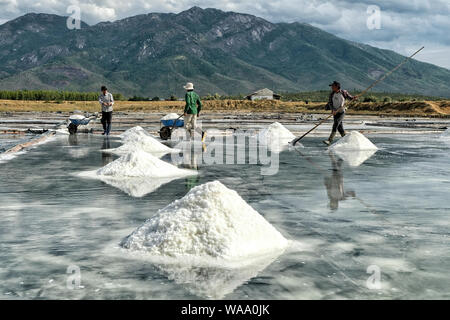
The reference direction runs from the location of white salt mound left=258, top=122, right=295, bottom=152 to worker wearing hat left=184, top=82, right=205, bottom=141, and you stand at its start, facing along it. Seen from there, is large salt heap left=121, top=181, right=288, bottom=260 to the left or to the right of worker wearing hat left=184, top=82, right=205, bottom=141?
left

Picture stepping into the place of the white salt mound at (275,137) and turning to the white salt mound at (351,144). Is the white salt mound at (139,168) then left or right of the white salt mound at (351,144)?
right

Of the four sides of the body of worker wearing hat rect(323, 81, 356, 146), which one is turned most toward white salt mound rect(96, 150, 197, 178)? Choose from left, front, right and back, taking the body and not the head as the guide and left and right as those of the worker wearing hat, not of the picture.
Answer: front

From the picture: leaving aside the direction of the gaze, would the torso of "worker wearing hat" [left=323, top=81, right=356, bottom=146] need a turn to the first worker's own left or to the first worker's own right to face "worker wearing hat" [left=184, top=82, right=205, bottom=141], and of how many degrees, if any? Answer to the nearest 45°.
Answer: approximately 45° to the first worker's own right

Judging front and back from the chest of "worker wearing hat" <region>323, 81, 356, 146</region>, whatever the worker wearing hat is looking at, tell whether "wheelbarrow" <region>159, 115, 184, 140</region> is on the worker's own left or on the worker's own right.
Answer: on the worker's own right

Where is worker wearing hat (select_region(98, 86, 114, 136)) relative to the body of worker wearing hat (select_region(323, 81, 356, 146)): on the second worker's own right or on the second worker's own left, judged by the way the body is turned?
on the second worker's own right

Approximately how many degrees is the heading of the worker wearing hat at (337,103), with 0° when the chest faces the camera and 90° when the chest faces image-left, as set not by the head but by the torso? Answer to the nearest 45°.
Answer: approximately 45°

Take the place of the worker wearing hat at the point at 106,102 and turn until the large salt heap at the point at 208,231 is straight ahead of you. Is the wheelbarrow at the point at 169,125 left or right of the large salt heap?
left

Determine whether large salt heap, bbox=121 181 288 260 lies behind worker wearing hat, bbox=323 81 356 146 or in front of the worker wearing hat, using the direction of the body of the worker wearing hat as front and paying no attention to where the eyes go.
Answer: in front
